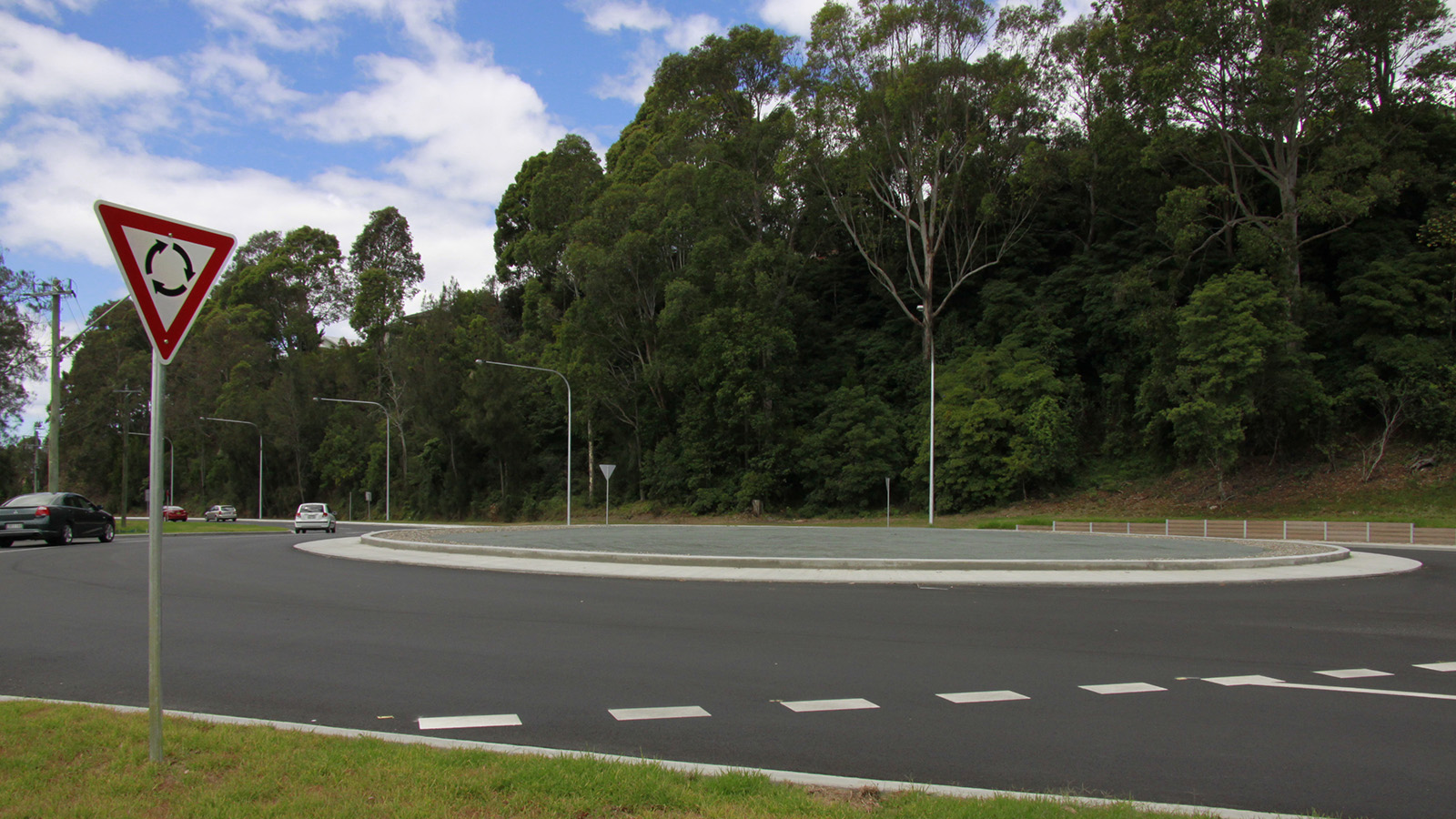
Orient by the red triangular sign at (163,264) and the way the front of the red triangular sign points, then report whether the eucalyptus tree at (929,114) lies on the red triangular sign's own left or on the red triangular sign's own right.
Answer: on the red triangular sign's own left

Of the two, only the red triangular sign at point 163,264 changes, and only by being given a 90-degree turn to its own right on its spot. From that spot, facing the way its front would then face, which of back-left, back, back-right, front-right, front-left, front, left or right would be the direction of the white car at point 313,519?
back-right

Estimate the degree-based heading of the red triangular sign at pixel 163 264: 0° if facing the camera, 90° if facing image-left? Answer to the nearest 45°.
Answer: approximately 315°

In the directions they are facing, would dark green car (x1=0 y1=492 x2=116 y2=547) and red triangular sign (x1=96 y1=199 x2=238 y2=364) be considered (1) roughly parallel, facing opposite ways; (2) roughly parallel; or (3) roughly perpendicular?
roughly perpendicular

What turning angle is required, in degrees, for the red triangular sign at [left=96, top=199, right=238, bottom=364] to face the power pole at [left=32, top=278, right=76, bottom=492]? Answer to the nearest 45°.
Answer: approximately 135° to its left

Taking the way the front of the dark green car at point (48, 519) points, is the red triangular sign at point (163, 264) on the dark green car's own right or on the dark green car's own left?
on the dark green car's own right
